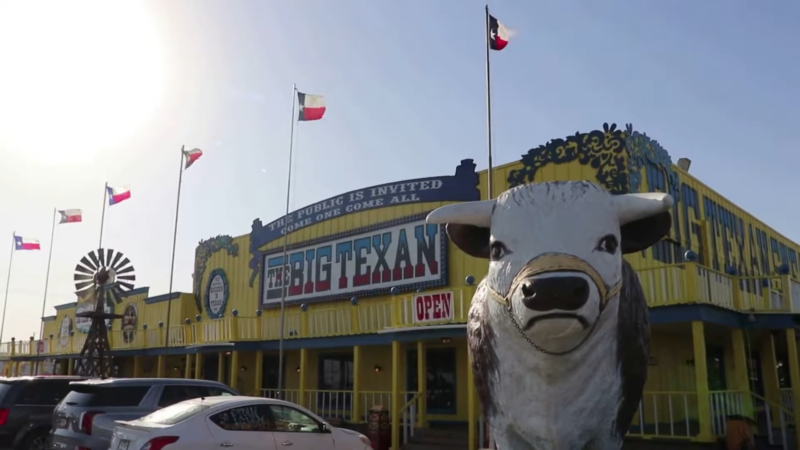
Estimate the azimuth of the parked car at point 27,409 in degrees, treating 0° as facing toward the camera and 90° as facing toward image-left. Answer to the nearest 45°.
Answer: approximately 225°

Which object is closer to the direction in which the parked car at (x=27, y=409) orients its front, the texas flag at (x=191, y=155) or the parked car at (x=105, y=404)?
the texas flag

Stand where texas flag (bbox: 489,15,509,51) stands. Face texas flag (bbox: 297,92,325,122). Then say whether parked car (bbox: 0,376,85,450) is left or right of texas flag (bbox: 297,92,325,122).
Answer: left

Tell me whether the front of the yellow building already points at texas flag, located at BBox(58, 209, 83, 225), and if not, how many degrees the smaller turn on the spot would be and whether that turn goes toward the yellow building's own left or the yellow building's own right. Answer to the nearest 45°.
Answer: approximately 90° to the yellow building's own right

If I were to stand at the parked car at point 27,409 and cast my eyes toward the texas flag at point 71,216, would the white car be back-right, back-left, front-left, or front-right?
back-right

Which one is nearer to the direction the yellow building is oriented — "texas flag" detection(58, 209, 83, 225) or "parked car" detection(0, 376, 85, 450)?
the parked car

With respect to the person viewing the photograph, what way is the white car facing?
facing away from the viewer and to the right of the viewer

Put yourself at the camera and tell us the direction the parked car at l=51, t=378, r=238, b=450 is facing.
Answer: facing away from the viewer and to the right of the viewer

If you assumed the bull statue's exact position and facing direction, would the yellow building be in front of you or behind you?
behind

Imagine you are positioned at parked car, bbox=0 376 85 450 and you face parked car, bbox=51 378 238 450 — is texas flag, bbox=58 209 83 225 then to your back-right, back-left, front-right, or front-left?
back-left

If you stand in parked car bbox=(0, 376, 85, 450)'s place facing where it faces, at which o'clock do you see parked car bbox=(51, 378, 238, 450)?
parked car bbox=(51, 378, 238, 450) is roughly at 4 o'clock from parked car bbox=(0, 376, 85, 450).

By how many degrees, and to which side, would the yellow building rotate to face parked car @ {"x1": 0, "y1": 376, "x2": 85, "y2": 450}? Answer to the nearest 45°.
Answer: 0° — it already faces it
